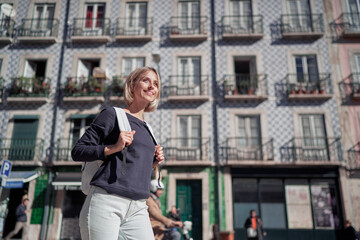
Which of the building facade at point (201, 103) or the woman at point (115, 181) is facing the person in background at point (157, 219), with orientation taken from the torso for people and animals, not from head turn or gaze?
the building facade

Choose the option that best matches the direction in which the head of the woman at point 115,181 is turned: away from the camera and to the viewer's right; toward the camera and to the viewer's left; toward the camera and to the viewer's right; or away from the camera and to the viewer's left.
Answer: toward the camera and to the viewer's right

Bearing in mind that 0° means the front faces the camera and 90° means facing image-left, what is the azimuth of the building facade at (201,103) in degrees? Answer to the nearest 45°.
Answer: approximately 0°

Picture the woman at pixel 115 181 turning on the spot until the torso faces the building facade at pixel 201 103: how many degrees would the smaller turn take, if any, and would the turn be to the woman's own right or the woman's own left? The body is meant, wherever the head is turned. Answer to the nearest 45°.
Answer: approximately 135° to the woman's own left

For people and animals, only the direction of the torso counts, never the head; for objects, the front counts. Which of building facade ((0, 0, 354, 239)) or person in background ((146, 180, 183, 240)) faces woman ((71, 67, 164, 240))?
the building facade

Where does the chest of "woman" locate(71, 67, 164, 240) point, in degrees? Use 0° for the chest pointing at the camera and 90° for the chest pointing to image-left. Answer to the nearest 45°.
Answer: approximately 315°
